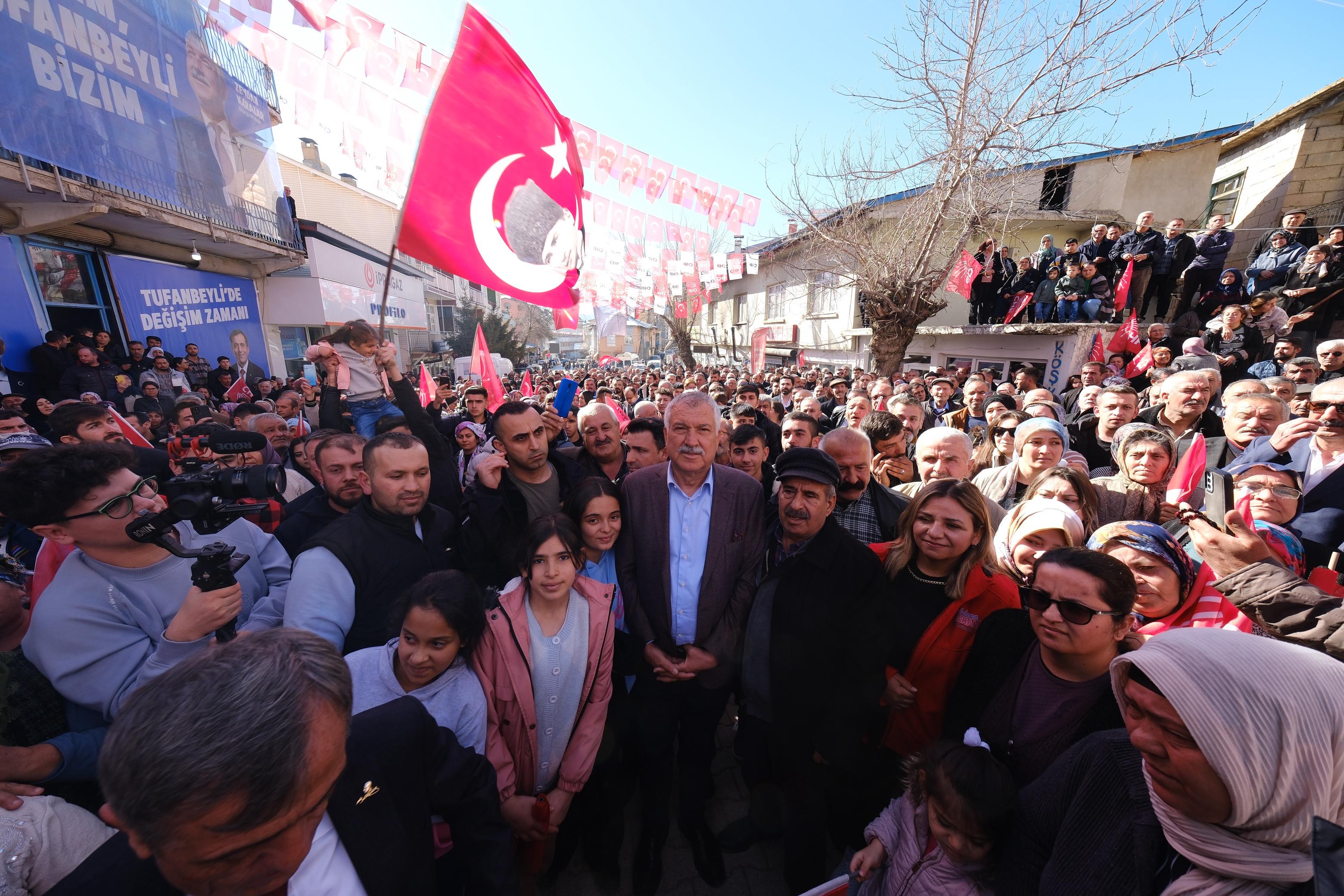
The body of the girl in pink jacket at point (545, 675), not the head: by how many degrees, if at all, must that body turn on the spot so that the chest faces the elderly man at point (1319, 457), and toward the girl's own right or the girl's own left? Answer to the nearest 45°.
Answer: approximately 90° to the girl's own left

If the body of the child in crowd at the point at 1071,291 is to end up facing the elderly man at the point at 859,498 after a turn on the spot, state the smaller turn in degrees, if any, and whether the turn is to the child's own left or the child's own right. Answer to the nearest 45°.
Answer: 0° — they already face them

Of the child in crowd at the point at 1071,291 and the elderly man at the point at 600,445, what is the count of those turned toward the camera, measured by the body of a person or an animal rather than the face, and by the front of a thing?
2

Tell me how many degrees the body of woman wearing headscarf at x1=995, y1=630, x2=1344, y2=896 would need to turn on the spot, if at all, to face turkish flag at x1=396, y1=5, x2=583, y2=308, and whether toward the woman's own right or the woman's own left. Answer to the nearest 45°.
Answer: approximately 45° to the woman's own right

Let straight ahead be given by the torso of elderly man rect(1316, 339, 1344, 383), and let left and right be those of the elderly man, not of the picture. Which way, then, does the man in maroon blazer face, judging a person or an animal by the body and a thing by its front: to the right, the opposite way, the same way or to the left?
to the left

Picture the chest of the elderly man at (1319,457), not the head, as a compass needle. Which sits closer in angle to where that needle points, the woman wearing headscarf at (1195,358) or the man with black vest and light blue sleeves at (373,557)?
the man with black vest and light blue sleeves

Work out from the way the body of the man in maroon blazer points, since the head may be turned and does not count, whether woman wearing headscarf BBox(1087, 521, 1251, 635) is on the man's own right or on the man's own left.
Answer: on the man's own left
